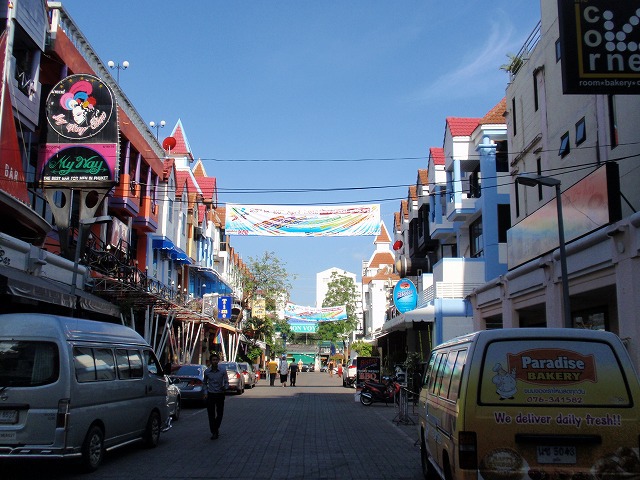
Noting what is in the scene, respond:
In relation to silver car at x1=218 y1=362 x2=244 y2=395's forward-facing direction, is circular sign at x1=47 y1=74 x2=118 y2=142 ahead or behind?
behind

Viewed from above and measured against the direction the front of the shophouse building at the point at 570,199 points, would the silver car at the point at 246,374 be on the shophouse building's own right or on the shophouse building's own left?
on the shophouse building's own right

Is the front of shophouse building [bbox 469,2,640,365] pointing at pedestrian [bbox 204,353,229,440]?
yes

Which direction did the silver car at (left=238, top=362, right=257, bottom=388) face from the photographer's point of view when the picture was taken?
facing away from the viewer and to the right of the viewer

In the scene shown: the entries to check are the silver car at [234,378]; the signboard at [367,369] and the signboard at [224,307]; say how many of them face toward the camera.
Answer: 2

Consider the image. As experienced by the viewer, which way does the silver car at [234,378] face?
facing away from the viewer and to the right of the viewer

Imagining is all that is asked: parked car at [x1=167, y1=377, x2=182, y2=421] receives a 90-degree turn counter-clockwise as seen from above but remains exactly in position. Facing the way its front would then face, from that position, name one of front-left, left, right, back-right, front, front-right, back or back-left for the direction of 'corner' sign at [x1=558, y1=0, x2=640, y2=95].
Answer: back-left

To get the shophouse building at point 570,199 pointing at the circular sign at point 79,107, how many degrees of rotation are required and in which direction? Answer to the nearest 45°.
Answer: approximately 45° to its right

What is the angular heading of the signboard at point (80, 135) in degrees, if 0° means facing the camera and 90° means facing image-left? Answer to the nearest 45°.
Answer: approximately 0°

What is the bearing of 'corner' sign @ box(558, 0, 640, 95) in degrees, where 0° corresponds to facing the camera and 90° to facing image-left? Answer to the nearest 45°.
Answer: approximately 0°
